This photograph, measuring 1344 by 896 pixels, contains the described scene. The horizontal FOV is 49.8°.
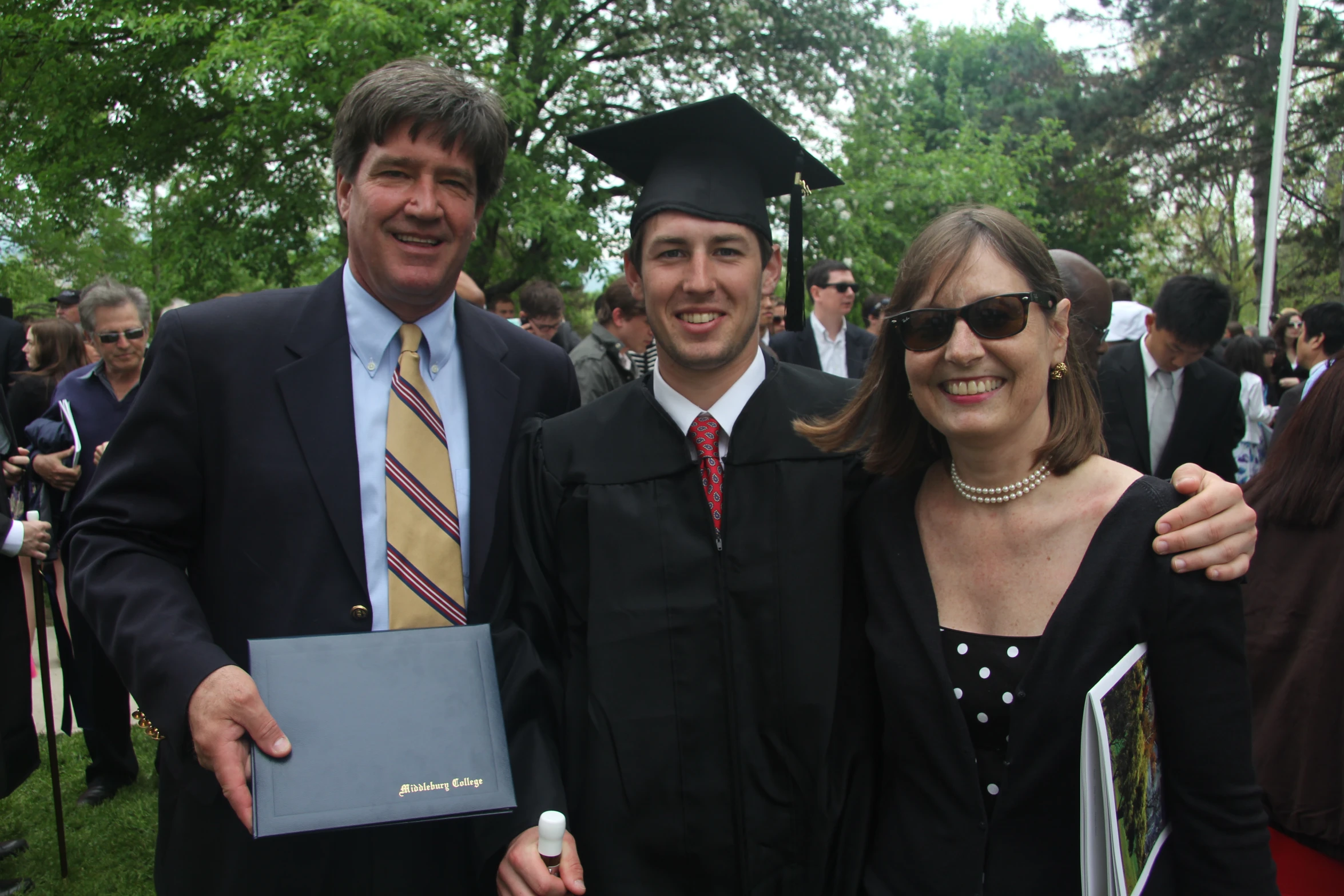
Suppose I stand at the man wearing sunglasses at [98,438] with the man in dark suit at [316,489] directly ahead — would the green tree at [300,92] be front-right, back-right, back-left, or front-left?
back-left

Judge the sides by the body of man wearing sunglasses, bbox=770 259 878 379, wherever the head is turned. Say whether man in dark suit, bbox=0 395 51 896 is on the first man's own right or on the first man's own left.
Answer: on the first man's own right

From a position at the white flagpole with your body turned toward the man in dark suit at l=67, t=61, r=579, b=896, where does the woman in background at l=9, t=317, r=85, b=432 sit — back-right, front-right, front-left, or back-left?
front-right

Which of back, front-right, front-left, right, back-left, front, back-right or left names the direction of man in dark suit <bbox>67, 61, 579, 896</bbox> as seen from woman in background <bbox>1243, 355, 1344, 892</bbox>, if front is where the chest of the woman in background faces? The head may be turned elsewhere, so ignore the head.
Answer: back-left

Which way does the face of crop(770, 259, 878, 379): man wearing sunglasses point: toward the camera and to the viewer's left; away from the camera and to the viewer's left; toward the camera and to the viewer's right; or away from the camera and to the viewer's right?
toward the camera and to the viewer's right

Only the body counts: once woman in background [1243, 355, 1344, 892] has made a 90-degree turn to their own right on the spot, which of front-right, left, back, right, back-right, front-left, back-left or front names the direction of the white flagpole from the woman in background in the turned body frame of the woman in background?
left

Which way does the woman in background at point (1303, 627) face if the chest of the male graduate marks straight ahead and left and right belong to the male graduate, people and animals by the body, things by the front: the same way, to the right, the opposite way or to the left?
the opposite way

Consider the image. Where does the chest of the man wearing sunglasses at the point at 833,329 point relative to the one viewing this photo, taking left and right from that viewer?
facing the viewer and to the right of the viewer

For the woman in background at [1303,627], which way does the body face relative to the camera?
away from the camera

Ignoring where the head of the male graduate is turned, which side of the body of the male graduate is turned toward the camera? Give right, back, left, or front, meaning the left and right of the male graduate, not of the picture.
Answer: front

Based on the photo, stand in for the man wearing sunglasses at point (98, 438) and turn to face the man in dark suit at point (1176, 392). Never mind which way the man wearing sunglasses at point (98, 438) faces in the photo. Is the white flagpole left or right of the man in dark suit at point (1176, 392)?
left
